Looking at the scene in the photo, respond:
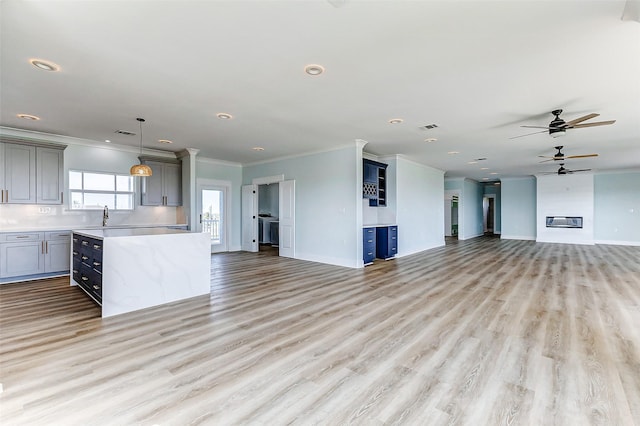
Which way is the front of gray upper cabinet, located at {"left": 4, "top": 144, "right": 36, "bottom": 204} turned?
toward the camera

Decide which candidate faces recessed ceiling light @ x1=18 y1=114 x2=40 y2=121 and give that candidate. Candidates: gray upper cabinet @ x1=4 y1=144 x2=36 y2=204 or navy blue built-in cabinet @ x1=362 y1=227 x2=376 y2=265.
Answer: the gray upper cabinet

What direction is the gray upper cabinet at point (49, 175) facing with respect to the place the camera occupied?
facing the viewer

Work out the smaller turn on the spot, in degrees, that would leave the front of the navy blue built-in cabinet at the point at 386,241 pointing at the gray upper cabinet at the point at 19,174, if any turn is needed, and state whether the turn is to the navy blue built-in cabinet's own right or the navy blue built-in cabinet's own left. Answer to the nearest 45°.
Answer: approximately 90° to the navy blue built-in cabinet's own right

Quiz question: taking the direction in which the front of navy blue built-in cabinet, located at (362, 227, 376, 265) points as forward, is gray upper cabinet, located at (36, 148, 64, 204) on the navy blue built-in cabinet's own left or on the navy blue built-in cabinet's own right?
on the navy blue built-in cabinet's own right

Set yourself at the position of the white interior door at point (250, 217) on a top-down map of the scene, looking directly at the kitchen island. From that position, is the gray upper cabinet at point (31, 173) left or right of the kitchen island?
right

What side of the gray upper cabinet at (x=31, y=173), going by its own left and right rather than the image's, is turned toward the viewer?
front

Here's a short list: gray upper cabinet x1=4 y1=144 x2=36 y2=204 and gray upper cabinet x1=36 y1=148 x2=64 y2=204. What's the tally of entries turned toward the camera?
2

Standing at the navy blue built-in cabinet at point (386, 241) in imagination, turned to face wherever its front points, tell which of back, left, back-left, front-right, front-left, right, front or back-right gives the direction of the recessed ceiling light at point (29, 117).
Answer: right

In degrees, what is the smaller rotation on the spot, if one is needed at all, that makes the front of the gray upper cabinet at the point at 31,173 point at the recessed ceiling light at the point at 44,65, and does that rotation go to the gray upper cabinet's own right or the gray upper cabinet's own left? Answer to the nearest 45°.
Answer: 0° — it already faces it
